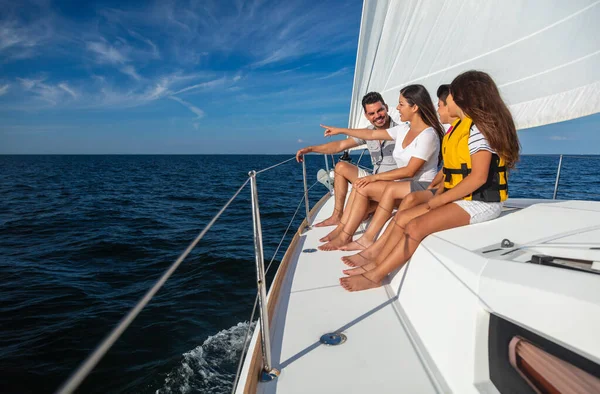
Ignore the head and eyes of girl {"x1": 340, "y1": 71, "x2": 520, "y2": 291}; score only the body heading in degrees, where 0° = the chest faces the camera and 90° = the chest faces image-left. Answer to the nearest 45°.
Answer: approximately 90°

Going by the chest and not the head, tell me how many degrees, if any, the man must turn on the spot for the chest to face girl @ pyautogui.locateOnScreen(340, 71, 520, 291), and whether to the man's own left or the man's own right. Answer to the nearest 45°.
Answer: approximately 45° to the man's own left

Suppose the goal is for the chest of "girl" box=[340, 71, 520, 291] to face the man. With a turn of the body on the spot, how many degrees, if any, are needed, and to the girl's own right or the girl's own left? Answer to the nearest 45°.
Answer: approximately 45° to the girl's own right

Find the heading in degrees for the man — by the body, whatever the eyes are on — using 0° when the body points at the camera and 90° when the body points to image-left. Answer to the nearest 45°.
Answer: approximately 45°

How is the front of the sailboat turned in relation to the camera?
facing away from the viewer

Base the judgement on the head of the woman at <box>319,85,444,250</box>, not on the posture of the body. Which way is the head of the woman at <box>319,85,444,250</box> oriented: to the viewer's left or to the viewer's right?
to the viewer's left

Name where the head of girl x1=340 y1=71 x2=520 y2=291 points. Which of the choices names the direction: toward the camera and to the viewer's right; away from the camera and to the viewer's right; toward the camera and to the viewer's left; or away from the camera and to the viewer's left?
away from the camera and to the viewer's left
